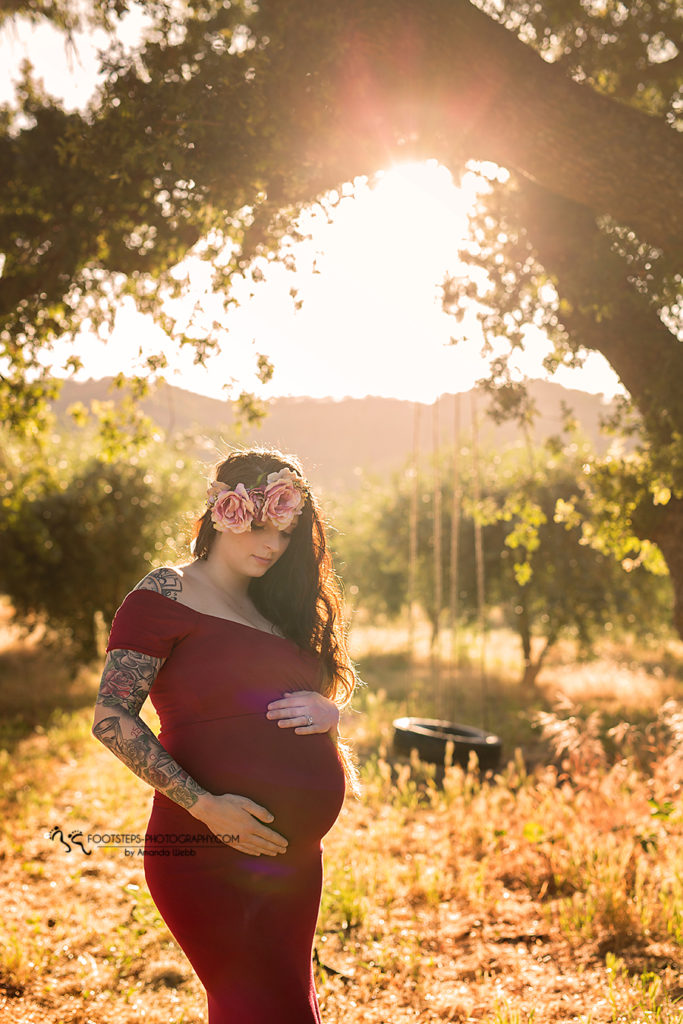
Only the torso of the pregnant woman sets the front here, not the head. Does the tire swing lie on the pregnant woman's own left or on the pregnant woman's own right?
on the pregnant woman's own left

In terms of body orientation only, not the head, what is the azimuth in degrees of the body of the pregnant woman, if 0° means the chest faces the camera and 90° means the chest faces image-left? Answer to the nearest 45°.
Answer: approximately 315°
